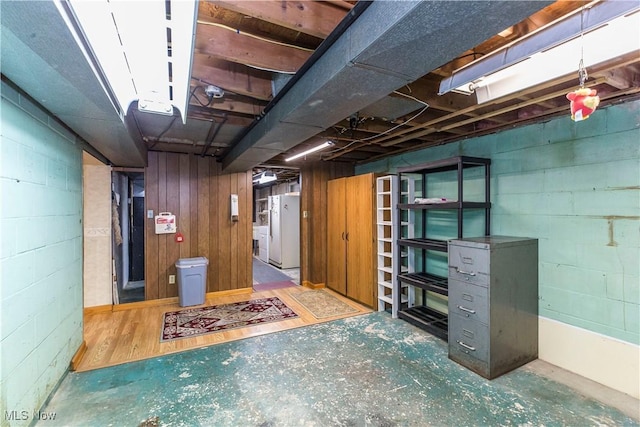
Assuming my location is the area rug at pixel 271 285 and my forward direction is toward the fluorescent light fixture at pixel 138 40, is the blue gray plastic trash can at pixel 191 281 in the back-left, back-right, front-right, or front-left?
front-right

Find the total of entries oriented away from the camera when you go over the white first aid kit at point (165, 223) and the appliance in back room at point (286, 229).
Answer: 0

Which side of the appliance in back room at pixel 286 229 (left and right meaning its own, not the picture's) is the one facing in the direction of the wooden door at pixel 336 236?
left

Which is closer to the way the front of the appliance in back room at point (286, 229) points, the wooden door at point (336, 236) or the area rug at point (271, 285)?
the area rug

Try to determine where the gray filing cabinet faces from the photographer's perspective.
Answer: facing the viewer and to the left of the viewer

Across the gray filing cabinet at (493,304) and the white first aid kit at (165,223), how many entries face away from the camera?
0

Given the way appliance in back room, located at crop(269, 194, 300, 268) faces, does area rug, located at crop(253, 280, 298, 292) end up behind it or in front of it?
in front

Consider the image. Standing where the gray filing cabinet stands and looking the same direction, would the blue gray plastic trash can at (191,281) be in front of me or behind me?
in front

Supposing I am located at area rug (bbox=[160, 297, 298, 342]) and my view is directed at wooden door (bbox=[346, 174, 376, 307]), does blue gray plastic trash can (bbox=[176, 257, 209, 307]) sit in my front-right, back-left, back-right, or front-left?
back-left

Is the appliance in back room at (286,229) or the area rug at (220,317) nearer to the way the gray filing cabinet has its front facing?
the area rug

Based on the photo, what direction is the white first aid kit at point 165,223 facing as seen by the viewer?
toward the camera

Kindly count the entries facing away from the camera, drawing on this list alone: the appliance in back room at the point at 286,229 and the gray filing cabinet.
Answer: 0
